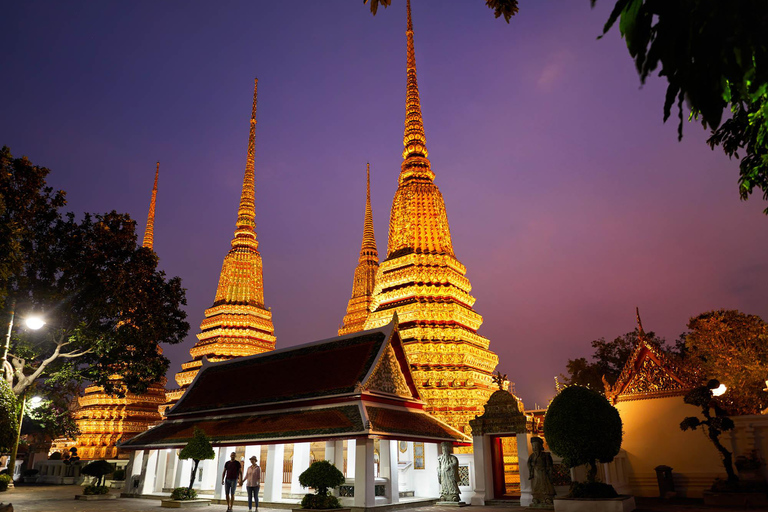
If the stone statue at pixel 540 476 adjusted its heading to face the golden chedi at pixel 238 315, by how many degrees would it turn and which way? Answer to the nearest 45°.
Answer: approximately 90° to its right

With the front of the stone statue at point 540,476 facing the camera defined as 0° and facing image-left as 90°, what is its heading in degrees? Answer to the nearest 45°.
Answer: approximately 45°

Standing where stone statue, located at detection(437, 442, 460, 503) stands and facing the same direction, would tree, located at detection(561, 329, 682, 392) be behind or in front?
behind

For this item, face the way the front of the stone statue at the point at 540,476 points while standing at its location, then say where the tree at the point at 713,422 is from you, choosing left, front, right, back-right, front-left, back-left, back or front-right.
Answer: back-left

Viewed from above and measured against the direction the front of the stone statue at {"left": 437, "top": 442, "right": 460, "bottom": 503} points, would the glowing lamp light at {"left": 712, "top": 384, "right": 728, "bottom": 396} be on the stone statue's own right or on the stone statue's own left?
on the stone statue's own left

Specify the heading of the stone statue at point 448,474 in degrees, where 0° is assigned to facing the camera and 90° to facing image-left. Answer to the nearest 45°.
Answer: approximately 45°

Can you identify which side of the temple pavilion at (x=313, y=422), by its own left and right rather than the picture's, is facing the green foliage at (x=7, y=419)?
right

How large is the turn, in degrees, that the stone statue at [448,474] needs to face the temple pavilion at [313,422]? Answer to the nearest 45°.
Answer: approximately 45° to its right

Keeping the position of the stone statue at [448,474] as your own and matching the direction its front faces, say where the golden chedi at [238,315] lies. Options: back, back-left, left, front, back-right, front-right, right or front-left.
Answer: right

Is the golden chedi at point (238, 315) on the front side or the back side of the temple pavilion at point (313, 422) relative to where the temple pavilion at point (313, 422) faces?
on the back side
